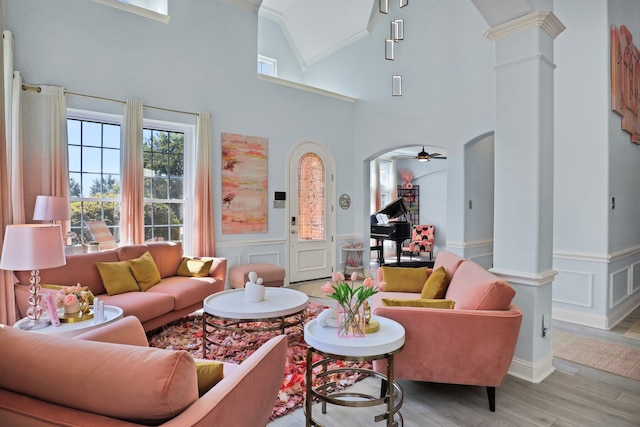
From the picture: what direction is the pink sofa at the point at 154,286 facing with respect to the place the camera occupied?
facing the viewer and to the right of the viewer

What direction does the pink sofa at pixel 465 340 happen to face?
to the viewer's left

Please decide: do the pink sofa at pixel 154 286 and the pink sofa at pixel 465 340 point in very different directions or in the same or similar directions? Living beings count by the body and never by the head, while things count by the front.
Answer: very different directions

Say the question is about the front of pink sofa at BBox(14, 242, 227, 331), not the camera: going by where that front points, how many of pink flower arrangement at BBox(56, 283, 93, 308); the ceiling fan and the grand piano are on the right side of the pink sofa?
1

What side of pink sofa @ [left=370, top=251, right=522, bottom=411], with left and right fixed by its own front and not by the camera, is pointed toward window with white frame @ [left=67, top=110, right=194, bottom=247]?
front

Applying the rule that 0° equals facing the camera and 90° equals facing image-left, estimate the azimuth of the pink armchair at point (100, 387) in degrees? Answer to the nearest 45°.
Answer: approximately 225°

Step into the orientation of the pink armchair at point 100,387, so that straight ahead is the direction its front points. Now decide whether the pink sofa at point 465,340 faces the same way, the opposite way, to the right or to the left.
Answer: to the left

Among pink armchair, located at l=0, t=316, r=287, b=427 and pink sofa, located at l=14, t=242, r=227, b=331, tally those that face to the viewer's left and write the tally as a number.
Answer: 0

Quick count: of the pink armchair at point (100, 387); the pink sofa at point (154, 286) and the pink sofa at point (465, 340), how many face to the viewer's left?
1

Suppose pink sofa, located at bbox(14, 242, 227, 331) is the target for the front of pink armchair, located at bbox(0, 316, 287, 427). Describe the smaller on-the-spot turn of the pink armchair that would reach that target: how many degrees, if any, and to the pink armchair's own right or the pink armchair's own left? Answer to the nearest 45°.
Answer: approximately 45° to the pink armchair's own left

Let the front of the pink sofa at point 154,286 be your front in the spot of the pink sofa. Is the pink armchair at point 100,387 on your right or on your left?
on your right

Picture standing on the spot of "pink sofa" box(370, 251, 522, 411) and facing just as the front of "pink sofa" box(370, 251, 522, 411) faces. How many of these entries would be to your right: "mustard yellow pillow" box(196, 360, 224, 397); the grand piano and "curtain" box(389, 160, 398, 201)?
2
